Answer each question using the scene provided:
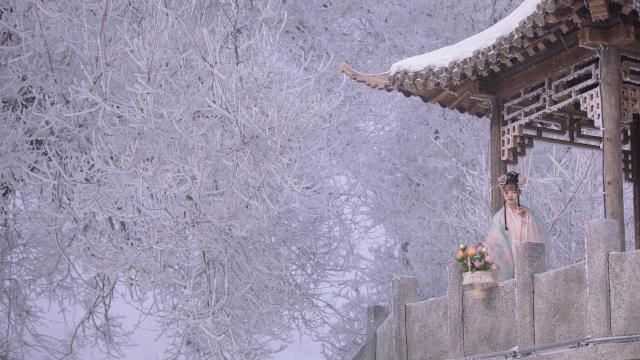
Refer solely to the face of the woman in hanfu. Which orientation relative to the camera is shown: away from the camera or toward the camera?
toward the camera

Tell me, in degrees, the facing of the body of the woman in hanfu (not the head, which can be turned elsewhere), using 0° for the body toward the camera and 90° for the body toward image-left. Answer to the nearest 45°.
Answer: approximately 0°
